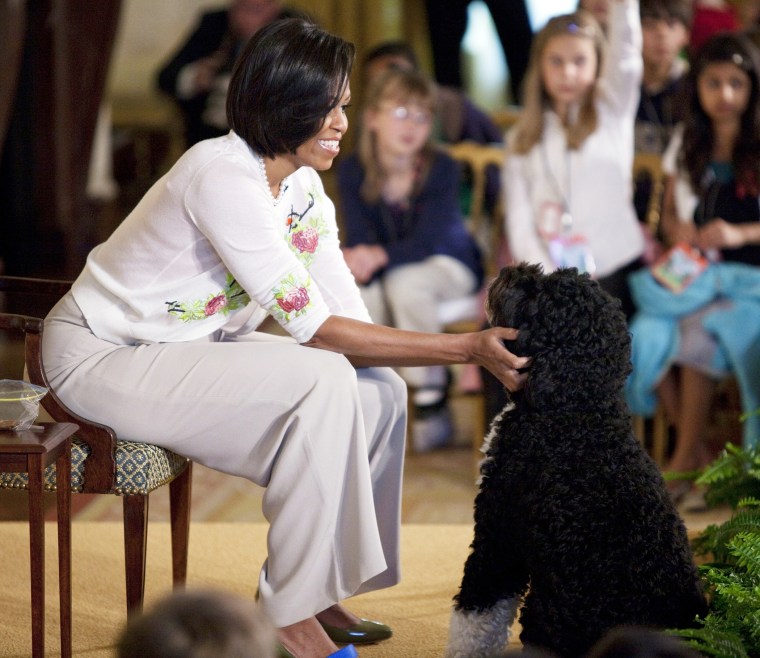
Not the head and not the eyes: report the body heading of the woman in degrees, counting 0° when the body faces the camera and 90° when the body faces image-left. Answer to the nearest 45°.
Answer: approximately 270°

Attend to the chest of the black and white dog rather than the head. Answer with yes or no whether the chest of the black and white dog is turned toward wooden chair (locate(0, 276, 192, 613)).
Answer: yes

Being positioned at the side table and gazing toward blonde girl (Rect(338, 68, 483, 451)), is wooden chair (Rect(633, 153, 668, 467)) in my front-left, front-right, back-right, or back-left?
front-right

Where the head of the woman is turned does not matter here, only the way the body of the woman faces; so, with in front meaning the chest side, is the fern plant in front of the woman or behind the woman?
in front

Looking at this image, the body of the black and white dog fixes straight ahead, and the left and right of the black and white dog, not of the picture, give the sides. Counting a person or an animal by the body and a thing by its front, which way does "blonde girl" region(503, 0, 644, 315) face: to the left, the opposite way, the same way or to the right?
to the left

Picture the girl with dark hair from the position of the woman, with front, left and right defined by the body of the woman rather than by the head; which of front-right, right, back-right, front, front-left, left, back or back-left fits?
front-left

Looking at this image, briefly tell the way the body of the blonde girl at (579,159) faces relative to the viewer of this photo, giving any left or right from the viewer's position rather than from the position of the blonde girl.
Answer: facing the viewer

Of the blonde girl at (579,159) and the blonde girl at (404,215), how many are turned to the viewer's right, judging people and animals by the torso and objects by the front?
0

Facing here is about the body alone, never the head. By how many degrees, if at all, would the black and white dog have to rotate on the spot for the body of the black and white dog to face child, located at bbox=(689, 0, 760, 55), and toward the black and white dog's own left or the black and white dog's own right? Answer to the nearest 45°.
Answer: approximately 90° to the black and white dog's own right

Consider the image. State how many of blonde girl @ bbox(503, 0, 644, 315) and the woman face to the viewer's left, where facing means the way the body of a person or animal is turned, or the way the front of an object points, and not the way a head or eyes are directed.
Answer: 0

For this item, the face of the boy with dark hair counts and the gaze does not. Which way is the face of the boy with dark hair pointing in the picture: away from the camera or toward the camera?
toward the camera

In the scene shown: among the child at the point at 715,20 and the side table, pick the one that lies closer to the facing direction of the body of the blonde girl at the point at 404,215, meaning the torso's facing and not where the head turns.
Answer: the side table

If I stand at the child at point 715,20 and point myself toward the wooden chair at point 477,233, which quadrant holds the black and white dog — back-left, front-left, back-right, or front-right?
front-left

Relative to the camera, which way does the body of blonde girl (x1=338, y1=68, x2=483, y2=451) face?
toward the camera

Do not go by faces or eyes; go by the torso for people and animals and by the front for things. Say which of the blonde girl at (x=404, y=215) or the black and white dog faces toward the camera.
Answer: the blonde girl

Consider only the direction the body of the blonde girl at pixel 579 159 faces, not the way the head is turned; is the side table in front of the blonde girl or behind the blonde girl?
in front
